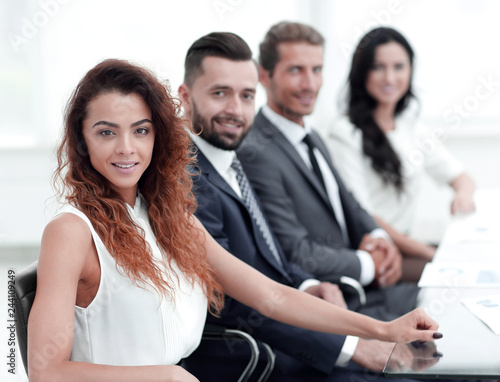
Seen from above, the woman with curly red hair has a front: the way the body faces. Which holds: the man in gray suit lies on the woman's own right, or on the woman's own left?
on the woman's own left

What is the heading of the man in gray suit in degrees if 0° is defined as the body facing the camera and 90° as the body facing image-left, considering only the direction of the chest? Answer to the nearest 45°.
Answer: approximately 315°

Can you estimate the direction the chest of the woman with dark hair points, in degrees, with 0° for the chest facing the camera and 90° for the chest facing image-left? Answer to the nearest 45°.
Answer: approximately 315°

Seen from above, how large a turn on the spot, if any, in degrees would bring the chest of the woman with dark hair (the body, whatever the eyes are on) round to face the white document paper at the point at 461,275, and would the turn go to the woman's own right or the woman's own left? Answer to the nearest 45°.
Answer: approximately 45° to the woman's own right

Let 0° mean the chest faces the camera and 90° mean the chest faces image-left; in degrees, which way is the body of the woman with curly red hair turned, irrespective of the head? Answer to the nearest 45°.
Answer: approximately 315°
